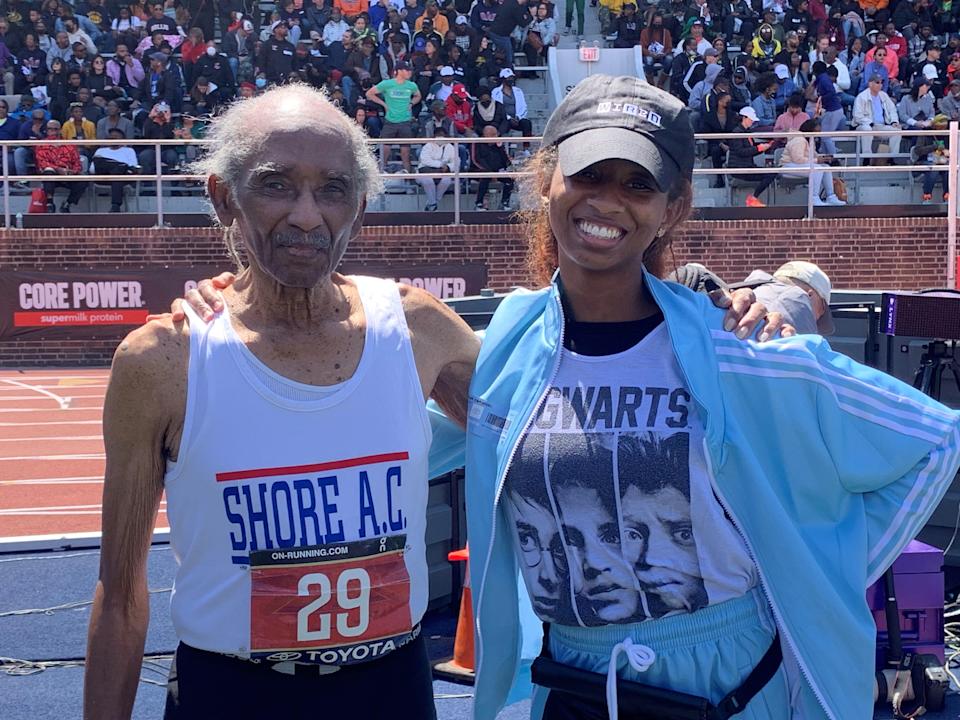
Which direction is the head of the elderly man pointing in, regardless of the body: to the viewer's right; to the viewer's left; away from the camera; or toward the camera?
toward the camera

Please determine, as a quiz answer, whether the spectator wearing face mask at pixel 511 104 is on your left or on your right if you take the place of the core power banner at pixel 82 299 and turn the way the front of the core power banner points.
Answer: on your left

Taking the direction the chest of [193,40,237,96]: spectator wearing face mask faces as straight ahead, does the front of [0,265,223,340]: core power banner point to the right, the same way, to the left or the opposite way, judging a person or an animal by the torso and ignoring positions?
the same way

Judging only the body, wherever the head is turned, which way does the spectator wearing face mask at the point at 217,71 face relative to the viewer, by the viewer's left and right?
facing the viewer

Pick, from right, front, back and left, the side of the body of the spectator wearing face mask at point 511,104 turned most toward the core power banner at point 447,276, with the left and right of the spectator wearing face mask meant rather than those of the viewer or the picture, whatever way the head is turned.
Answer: front

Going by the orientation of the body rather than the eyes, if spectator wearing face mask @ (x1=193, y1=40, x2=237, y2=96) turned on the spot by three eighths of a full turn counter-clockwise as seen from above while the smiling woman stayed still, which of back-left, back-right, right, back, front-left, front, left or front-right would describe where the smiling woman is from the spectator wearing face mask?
back-right

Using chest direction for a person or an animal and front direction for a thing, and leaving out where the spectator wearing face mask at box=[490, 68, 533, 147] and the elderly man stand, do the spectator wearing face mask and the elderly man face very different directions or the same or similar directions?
same or similar directions

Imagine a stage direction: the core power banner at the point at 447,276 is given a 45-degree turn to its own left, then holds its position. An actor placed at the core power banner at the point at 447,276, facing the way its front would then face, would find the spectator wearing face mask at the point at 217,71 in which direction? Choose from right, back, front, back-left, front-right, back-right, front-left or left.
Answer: back

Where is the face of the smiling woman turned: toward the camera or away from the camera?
toward the camera

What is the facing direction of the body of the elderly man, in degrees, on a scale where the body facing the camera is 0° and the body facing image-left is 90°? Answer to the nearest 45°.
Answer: approximately 0°

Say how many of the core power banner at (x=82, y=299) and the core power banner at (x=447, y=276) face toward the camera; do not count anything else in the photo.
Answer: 2

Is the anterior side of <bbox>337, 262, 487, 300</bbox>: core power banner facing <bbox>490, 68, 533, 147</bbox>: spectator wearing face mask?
no

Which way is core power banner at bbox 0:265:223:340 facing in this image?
toward the camera

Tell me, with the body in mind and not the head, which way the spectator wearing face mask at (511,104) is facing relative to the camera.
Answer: toward the camera

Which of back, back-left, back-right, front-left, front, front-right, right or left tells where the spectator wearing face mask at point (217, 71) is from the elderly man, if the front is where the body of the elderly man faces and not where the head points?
back

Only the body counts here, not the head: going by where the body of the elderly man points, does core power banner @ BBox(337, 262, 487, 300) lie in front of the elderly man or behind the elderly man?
behind

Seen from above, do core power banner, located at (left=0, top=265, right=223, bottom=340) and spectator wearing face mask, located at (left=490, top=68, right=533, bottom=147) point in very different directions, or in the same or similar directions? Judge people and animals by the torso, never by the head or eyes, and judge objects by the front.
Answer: same or similar directions

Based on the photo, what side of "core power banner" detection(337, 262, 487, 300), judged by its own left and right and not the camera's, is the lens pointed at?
front
